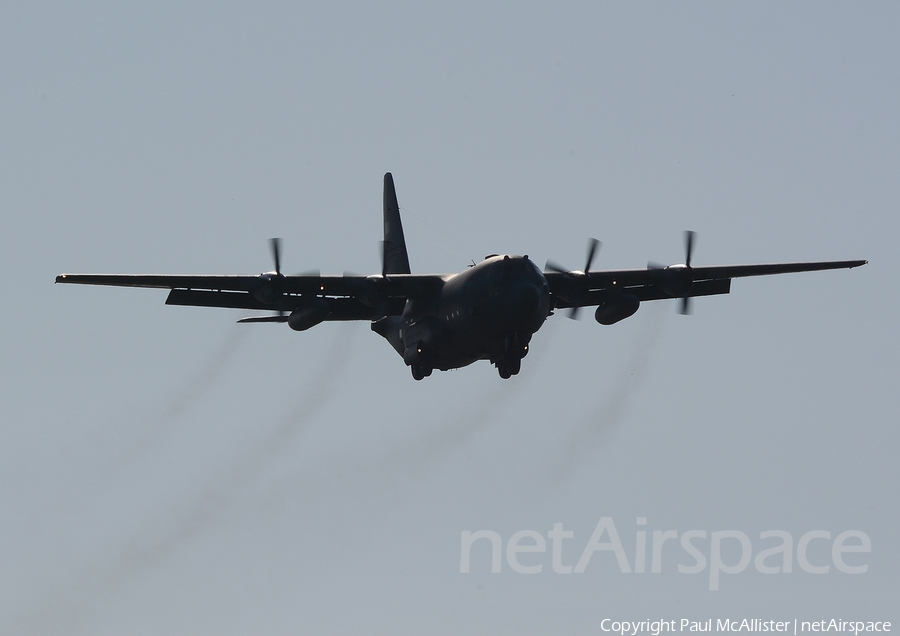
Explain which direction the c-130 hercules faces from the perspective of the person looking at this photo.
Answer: facing the viewer
